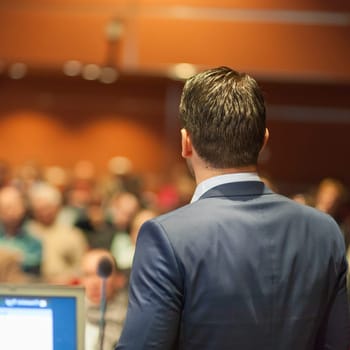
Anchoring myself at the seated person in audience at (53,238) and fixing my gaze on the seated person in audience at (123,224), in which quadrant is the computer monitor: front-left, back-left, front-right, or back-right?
back-right

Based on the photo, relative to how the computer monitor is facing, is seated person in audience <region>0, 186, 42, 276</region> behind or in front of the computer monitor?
behind

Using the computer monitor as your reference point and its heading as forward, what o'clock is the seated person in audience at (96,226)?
The seated person in audience is roughly at 6 o'clock from the computer monitor.

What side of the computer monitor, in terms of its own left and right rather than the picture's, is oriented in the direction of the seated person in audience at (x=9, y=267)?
back

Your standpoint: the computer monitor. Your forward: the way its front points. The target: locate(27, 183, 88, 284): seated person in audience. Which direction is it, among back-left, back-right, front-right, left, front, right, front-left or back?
back

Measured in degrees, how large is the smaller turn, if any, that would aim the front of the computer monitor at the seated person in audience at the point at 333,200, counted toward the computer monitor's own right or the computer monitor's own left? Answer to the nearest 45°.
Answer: approximately 135° to the computer monitor's own left
